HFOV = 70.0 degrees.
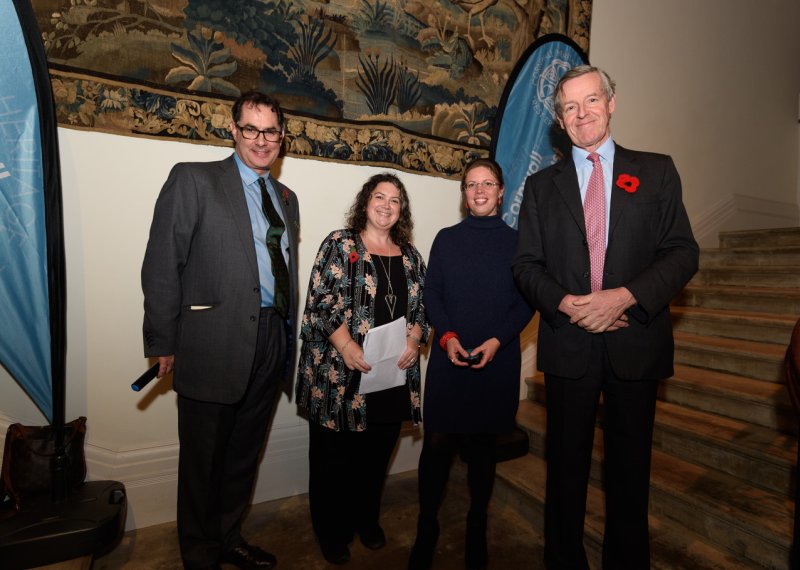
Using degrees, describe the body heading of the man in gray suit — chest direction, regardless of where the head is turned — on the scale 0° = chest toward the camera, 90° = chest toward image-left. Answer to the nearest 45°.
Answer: approximately 315°

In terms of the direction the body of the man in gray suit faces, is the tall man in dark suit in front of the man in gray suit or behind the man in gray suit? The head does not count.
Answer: in front

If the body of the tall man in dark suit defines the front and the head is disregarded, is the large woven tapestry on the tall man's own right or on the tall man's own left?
on the tall man's own right

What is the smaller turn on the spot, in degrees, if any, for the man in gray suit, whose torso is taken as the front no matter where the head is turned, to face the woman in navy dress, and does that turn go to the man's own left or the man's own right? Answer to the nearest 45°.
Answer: approximately 45° to the man's own left

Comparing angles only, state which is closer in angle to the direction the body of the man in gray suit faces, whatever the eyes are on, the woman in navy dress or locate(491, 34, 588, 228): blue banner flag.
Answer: the woman in navy dress

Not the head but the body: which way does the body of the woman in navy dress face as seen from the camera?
toward the camera

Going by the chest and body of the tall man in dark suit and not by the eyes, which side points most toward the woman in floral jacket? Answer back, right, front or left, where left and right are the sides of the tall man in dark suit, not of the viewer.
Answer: right

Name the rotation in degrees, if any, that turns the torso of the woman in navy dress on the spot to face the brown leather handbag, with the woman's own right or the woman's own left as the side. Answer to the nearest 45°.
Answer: approximately 90° to the woman's own right

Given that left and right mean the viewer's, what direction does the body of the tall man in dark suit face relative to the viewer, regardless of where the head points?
facing the viewer

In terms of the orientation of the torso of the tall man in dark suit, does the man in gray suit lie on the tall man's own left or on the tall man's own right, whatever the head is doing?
on the tall man's own right
